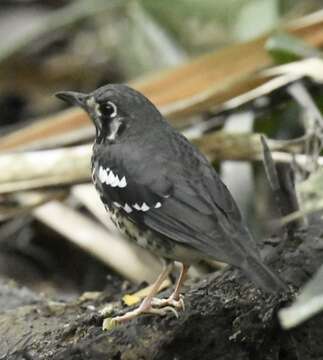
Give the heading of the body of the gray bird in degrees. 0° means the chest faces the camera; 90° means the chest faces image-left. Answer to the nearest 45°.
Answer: approximately 90°

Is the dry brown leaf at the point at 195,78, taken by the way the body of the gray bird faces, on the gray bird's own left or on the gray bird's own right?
on the gray bird's own right
